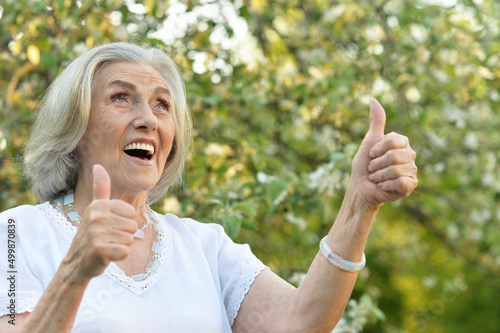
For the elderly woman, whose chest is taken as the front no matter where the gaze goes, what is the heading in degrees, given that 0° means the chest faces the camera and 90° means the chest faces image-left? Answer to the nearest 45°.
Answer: approximately 315°

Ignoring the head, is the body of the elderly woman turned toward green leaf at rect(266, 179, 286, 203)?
no

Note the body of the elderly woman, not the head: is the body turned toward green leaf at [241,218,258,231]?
no

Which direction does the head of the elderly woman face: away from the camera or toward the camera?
toward the camera
